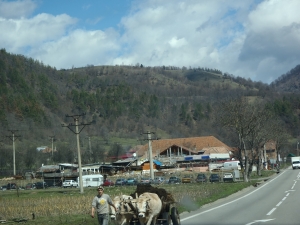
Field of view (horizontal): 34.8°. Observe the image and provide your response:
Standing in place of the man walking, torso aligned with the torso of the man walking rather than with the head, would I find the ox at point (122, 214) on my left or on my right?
on my left

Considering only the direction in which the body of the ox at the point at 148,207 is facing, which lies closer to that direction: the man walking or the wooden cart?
the man walking

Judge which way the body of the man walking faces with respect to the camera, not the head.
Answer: toward the camera

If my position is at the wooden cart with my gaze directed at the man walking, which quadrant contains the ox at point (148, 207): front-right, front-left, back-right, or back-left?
front-left

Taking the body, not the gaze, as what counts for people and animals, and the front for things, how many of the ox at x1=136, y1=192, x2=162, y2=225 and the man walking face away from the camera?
0

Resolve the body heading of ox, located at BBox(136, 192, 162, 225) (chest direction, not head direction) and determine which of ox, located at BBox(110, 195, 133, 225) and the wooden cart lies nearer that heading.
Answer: the ox

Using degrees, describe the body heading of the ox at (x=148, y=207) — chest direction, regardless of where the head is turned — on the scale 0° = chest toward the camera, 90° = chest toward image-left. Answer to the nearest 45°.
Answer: approximately 45°

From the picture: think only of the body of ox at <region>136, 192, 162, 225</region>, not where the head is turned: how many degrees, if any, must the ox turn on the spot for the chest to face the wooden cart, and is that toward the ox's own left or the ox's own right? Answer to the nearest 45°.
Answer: approximately 135° to the ox's own right

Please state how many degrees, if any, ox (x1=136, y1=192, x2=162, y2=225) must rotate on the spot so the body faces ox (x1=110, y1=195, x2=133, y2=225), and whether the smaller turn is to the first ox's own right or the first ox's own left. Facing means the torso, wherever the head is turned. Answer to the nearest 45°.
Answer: approximately 45° to the first ox's own right

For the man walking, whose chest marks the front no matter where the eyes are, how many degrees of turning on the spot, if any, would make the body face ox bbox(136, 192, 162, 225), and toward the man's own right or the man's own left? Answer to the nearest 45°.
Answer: approximately 90° to the man's own left
